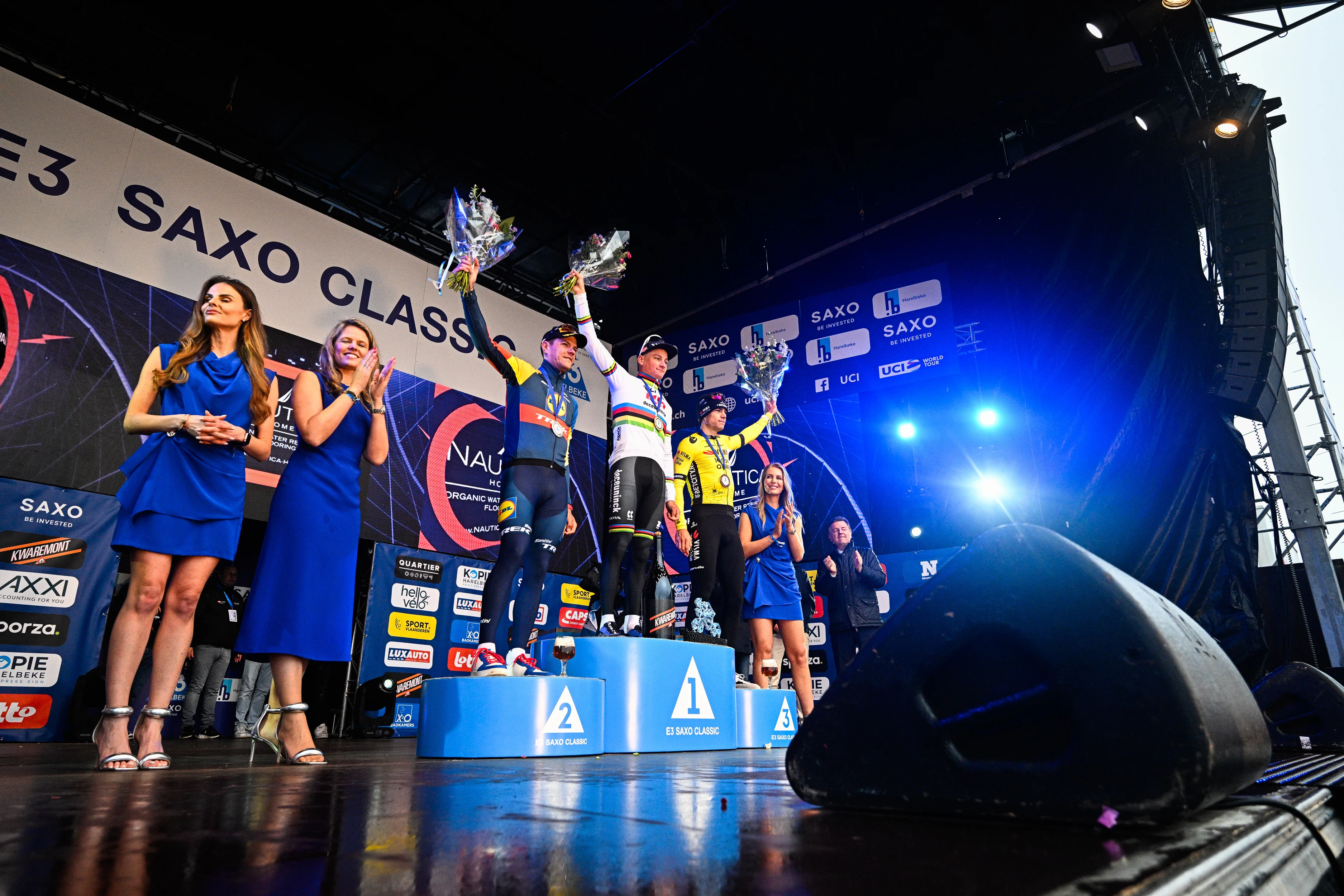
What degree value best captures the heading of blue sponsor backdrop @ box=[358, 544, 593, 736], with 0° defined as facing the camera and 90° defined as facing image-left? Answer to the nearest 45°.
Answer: approximately 315°

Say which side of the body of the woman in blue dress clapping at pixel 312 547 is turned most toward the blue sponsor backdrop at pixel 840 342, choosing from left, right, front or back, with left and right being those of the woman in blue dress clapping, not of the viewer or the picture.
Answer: left

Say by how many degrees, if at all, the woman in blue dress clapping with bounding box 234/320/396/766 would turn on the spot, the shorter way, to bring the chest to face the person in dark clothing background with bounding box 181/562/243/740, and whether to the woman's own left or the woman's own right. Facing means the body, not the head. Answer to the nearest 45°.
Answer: approximately 135° to the woman's own left

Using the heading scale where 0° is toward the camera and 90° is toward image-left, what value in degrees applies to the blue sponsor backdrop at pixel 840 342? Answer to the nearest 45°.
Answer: approximately 45°

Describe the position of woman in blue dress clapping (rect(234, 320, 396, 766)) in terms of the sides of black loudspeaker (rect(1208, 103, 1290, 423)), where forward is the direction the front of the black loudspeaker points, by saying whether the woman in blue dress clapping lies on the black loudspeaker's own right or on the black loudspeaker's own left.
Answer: on the black loudspeaker's own right

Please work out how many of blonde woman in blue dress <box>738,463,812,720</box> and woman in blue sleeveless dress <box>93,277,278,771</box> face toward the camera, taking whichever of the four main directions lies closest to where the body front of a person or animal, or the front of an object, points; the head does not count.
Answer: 2
